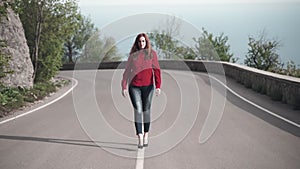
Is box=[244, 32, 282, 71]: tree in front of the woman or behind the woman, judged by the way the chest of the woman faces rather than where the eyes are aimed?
behind

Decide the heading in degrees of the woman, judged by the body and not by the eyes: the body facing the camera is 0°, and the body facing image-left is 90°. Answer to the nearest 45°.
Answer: approximately 0°

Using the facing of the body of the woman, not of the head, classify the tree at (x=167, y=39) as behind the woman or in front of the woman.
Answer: behind
